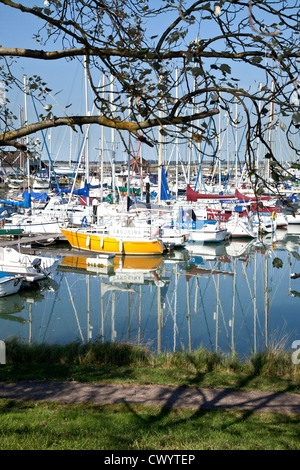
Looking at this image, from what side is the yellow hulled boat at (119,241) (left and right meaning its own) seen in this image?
left
